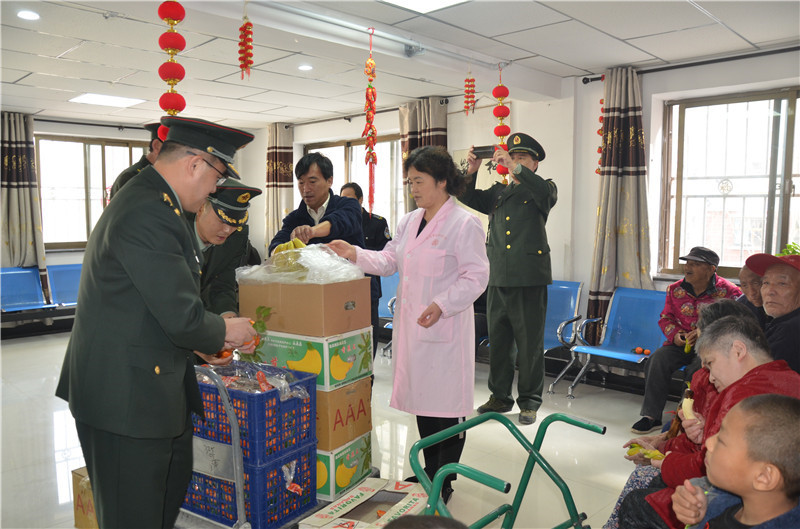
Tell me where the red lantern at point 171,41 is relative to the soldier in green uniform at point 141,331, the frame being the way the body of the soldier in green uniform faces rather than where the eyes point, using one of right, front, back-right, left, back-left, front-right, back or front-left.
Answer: left

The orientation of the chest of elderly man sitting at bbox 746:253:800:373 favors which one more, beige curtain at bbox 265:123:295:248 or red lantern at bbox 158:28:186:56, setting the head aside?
the red lantern

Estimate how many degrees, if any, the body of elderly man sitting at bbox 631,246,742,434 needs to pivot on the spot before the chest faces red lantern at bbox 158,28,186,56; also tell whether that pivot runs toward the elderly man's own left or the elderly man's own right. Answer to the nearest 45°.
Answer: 0° — they already face it

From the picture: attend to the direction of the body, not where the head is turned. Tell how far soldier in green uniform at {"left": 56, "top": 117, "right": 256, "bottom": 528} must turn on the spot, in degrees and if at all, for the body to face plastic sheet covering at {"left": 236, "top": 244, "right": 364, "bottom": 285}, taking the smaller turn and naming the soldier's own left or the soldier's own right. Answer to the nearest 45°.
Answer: approximately 45° to the soldier's own left

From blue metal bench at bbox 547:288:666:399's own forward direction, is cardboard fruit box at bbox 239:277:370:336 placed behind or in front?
in front

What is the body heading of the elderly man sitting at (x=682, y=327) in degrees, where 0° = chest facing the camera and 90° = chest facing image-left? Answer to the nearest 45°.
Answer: approximately 45°

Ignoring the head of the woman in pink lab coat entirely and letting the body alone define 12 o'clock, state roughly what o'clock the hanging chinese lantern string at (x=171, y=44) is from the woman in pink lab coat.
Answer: The hanging chinese lantern string is roughly at 2 o'clock from the woman in pink lab coat.

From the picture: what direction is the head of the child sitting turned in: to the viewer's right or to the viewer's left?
to the viewer's left

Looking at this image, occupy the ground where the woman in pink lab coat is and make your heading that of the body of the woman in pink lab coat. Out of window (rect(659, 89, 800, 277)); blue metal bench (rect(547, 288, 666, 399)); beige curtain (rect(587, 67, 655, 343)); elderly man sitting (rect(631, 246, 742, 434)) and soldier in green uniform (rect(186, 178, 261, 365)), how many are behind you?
4

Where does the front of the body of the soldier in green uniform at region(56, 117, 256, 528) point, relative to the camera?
to the viewer's right

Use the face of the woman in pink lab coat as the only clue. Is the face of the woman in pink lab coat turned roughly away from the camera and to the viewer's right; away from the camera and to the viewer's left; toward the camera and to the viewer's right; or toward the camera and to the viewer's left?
toward the camera and to the viewer's left

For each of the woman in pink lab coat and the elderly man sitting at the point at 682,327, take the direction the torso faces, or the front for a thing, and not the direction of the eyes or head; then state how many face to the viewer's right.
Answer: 0
